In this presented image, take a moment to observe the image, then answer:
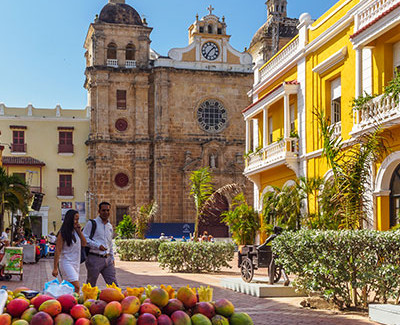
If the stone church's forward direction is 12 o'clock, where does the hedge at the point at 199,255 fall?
The hedge is roughly at 12 o'clock from the stone church.

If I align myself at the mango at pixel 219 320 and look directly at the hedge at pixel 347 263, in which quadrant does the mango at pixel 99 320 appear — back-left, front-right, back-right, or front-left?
back-left

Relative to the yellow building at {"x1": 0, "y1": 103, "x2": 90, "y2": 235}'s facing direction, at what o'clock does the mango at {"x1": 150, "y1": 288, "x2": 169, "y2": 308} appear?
The mango is roughly at 12 o'clock from the yellow building.

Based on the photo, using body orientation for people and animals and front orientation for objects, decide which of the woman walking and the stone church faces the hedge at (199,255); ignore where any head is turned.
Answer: the stone church

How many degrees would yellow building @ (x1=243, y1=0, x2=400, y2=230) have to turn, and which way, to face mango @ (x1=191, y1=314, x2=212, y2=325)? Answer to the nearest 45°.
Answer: approximately 45° to its left

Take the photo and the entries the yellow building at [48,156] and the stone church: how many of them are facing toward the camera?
2

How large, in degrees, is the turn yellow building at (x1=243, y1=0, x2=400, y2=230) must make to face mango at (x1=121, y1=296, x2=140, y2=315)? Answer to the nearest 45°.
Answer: approximately 45° to its left

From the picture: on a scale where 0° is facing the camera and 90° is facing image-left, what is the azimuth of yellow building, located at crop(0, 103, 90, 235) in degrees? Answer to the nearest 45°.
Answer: approximately 0°

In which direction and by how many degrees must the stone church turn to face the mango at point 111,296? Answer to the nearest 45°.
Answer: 0° — it already faces it

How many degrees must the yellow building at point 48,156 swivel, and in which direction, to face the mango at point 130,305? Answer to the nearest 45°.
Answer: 0° — it already faces it

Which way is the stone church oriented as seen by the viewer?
toward the camera
